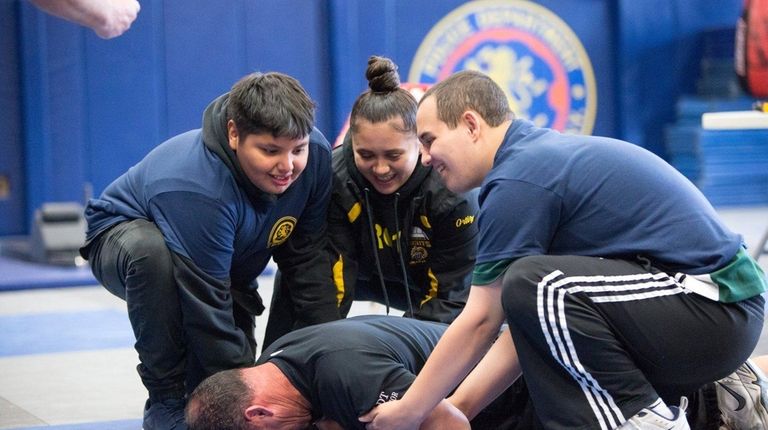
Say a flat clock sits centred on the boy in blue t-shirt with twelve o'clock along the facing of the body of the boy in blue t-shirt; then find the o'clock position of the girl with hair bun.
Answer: The girl with hair bun is roughly at 2 o'clock from the boy in blue t-shirt.

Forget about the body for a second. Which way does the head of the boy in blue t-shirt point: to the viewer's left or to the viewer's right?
to the viewer's left

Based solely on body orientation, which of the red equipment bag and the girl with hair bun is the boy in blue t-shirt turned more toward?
the girl with hair bun

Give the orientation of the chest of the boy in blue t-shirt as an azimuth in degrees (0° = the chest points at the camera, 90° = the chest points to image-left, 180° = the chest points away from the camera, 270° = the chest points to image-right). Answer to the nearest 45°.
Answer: approximately 90°

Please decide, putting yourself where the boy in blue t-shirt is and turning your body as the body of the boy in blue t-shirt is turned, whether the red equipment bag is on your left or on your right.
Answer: on your right
